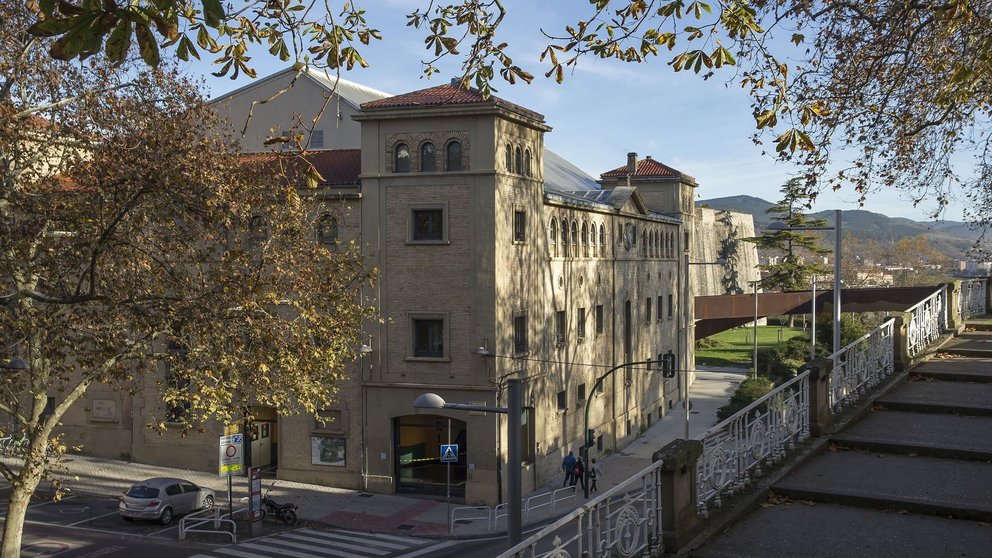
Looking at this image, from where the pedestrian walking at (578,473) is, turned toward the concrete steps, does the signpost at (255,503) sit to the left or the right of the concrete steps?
right
